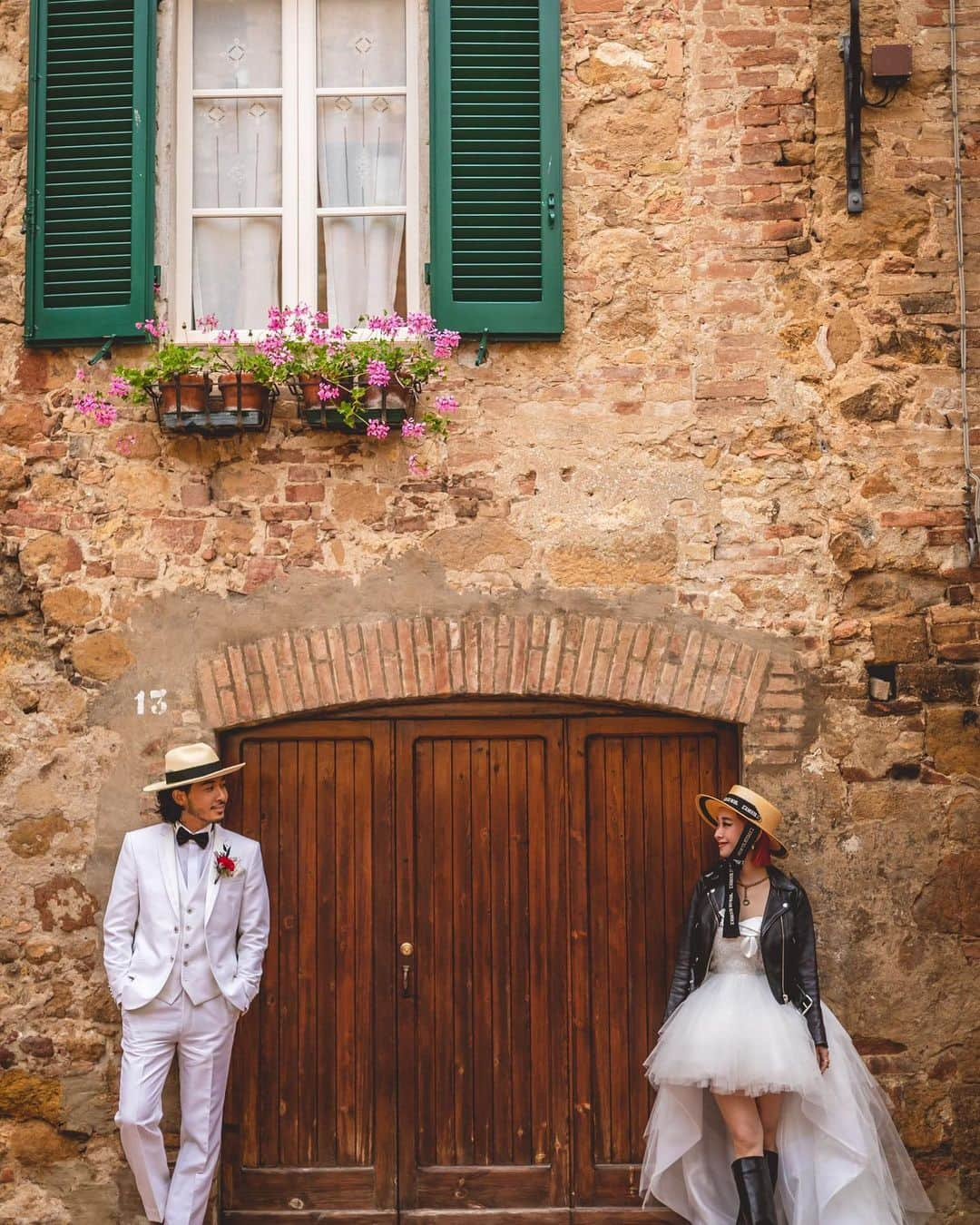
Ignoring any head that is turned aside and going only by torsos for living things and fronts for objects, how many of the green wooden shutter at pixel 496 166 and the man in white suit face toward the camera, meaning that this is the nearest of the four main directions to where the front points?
2

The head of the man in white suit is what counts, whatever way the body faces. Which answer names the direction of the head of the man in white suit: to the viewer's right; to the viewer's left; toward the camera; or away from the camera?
to the viewer's right

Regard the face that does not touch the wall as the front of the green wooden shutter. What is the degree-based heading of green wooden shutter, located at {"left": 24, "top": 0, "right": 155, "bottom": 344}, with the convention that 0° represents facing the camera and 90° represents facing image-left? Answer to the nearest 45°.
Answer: approximately 0°
